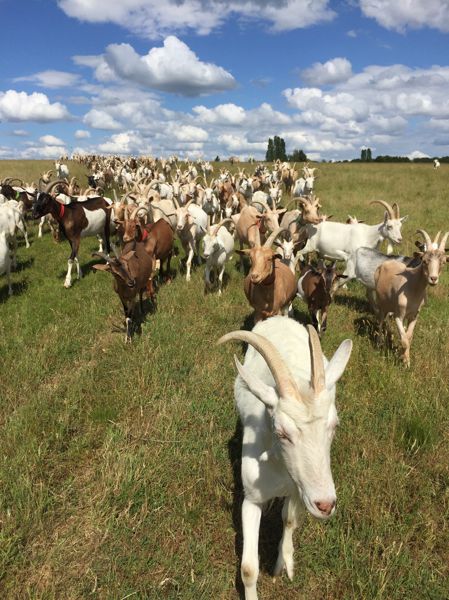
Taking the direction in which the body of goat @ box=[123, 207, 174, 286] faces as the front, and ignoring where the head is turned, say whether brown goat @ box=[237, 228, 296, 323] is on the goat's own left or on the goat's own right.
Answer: on the goat's own left

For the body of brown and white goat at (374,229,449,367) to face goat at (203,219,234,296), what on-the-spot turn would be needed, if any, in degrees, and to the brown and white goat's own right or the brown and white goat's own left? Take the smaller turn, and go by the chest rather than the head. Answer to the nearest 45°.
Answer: approximately 180°

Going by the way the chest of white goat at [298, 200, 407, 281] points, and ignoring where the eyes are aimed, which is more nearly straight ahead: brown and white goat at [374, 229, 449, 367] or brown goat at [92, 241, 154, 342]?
the brown and white goat

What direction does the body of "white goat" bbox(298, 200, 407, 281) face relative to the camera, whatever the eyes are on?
to the viewer's right

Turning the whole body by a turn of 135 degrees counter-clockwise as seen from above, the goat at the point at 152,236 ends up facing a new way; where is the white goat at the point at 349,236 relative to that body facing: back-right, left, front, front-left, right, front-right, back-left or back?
front

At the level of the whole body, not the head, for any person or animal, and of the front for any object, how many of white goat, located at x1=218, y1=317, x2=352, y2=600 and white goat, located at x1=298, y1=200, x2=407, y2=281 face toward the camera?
1

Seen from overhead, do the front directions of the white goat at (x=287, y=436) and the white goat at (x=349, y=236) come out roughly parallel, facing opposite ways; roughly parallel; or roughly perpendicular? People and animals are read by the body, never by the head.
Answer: roughly perpendicular

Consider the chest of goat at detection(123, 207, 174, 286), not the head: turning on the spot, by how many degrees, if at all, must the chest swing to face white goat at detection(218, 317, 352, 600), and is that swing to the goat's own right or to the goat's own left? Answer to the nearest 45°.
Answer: approximately 45° to the goat's own left

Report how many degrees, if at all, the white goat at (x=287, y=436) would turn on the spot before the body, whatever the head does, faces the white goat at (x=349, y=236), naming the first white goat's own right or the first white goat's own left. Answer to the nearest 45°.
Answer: approximately 180°

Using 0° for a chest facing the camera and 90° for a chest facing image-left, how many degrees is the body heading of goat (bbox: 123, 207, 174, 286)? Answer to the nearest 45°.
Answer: approximately 45°

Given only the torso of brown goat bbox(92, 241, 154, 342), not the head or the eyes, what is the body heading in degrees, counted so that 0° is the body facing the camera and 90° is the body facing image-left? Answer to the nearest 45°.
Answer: approximately 45°

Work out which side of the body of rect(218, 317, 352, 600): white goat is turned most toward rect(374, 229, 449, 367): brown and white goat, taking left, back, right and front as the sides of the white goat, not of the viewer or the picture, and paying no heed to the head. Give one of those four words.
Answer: back
